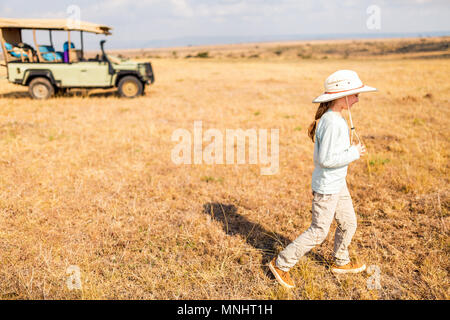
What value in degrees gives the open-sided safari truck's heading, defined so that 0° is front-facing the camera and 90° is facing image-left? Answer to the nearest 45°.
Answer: approximately 270°

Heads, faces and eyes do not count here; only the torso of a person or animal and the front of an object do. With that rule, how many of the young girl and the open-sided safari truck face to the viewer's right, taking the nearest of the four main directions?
2

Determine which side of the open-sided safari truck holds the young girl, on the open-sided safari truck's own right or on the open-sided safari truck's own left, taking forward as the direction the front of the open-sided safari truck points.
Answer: on the open-sided safari truck's own right

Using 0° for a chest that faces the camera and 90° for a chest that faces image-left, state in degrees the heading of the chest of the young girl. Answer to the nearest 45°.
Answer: approximately 270°

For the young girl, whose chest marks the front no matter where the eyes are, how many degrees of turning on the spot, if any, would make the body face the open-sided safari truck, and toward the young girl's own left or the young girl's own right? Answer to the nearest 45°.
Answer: approximately 135° to the young girl's own left

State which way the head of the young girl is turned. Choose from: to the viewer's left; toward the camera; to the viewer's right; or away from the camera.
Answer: to the viewer's right
